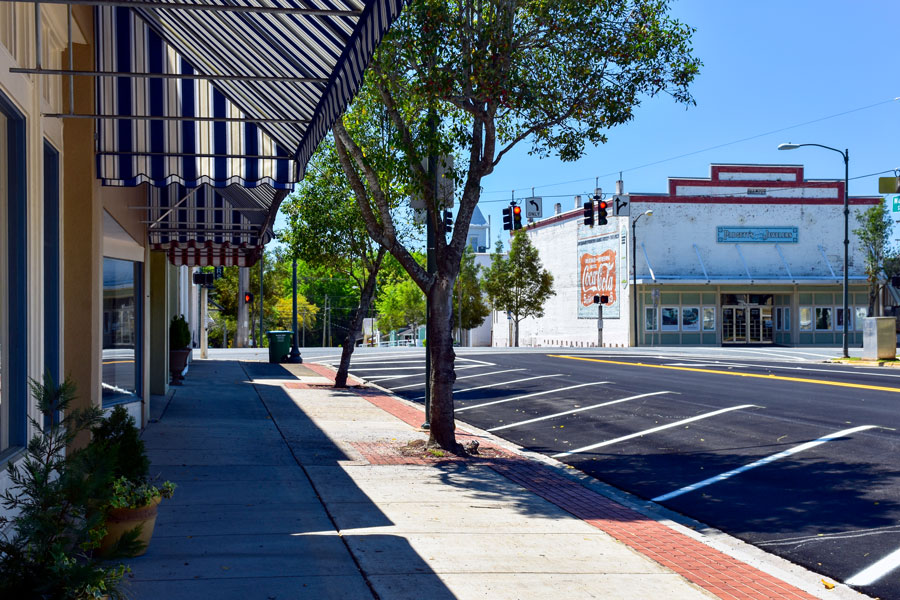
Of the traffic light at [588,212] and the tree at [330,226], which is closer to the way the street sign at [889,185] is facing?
the tree

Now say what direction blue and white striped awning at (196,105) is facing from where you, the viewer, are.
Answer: facing to the right of the viewer

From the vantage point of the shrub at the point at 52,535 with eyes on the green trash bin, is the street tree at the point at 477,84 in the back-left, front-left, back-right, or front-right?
front-right

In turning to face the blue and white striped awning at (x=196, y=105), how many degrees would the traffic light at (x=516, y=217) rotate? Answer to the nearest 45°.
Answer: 0° — it already faces it

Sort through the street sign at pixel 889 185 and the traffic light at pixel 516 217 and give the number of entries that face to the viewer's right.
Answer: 0

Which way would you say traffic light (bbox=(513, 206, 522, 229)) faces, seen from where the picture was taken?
facing the viewer

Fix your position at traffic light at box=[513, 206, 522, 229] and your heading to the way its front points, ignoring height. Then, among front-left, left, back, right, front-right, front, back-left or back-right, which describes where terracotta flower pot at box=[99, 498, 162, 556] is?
front

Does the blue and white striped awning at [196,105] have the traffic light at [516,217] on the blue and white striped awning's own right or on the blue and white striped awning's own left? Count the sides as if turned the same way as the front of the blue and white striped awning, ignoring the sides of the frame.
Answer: on the blue and white striped awning's own left

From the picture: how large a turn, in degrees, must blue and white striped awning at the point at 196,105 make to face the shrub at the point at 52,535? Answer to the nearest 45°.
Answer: approximately 90° to its right

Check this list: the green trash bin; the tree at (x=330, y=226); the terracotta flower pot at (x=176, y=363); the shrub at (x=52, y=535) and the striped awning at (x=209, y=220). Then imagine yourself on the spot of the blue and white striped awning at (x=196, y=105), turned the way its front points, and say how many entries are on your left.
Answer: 4

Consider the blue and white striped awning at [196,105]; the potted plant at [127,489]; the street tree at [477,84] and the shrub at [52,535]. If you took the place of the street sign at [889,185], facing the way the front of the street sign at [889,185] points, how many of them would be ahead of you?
4

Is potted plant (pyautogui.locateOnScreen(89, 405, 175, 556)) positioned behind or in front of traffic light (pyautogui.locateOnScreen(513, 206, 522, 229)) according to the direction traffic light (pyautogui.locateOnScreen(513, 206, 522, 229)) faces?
in front

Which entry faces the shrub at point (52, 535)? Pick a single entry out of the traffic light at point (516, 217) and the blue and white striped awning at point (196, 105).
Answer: the traffic light

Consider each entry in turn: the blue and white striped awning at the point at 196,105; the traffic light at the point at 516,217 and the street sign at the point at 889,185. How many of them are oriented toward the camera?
2
